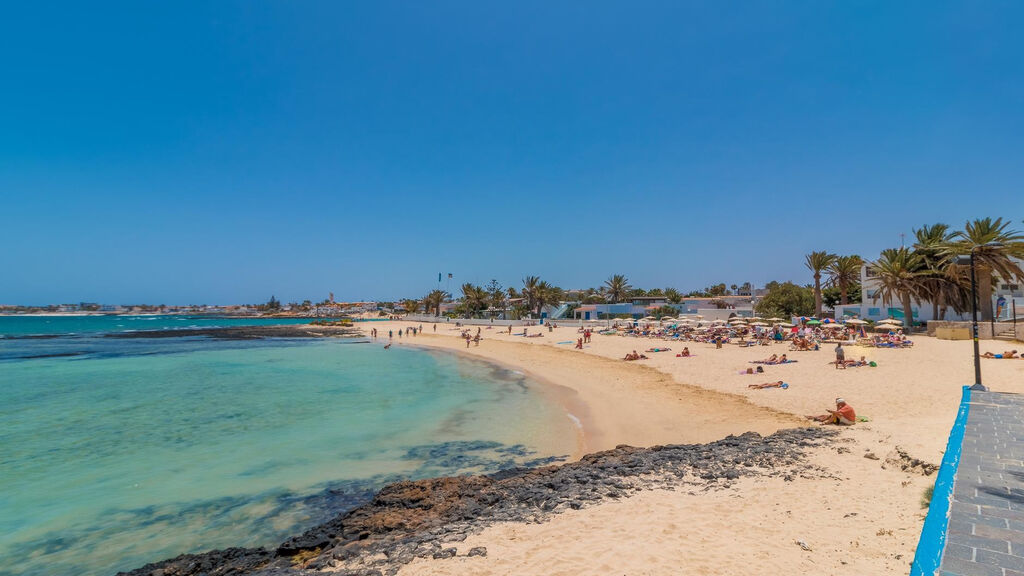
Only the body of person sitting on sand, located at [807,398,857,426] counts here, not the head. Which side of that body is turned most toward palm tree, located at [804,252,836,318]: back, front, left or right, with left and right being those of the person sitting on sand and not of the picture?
right

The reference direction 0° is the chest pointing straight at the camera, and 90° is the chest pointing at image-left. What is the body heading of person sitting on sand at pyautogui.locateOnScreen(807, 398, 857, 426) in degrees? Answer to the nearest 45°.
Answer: approximately 90°

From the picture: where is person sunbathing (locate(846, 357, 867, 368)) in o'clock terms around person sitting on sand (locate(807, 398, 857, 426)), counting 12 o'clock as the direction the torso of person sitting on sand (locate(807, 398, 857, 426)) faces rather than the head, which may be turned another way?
person sunbathing (locate(846, 357, 867, 368)) is roughly at 3 o'clock from person sitting on sand (locate(807, 398, 857, 426)).

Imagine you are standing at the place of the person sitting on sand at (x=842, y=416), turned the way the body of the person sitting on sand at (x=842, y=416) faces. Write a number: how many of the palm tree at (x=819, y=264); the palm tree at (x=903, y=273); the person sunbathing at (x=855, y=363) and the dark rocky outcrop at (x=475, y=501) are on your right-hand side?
3

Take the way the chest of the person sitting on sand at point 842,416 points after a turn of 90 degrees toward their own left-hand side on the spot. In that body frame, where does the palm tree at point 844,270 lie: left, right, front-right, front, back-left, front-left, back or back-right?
back

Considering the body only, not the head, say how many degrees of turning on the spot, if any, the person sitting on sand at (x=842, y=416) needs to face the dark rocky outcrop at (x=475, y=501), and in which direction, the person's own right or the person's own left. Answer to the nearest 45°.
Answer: approximately 45° to the person's own left

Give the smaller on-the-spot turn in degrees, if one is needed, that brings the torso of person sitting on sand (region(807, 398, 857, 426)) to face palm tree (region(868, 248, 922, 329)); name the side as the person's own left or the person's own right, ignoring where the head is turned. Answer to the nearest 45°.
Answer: approximately 90° to the person's own right

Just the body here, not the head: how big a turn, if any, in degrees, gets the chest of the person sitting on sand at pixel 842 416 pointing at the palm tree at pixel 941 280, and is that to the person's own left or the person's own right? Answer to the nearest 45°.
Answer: approximately 90° to the person's own right

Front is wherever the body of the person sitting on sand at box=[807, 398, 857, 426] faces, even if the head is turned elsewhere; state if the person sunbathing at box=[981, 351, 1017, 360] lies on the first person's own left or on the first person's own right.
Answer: on the first person's own right

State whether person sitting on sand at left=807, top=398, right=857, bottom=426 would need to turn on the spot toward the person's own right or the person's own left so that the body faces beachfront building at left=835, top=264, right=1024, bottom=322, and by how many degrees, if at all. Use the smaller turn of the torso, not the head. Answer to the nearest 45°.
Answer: approximately 90° to the person's own right
